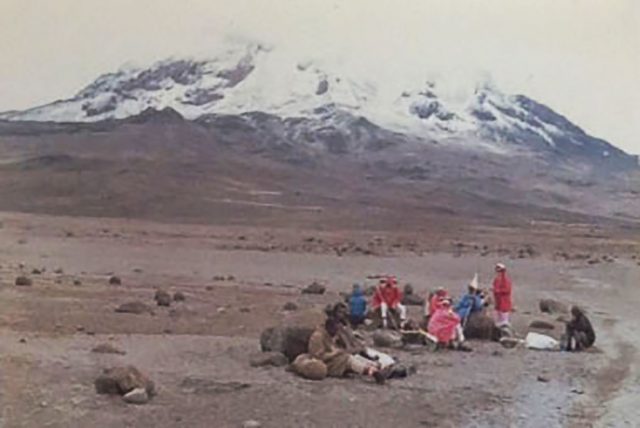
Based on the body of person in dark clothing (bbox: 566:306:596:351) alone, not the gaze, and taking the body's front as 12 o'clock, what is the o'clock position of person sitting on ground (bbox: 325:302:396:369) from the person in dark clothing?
The person sitting on ground is roughly at 11 o'clock from the person in dark clothing.

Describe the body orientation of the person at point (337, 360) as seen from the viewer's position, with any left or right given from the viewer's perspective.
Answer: facing to the right of the viewer

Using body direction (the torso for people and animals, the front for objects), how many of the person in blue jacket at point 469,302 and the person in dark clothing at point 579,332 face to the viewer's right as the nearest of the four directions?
0

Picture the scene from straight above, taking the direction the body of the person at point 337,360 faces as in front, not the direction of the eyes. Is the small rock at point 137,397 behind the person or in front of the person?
behind

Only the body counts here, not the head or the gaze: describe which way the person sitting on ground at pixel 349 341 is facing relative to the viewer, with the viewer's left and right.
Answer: facing to the right of the viewer

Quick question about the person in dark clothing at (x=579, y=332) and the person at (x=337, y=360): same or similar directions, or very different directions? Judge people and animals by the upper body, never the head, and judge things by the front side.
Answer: very different directions

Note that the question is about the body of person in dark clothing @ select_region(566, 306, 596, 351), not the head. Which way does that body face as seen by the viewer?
to the viewer's left

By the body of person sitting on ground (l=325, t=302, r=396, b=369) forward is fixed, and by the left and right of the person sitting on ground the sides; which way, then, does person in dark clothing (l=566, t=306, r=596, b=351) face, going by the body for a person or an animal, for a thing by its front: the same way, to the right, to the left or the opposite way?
the opposite way

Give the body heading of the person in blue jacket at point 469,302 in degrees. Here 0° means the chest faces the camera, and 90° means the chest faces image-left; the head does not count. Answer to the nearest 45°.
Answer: approximately 45°
